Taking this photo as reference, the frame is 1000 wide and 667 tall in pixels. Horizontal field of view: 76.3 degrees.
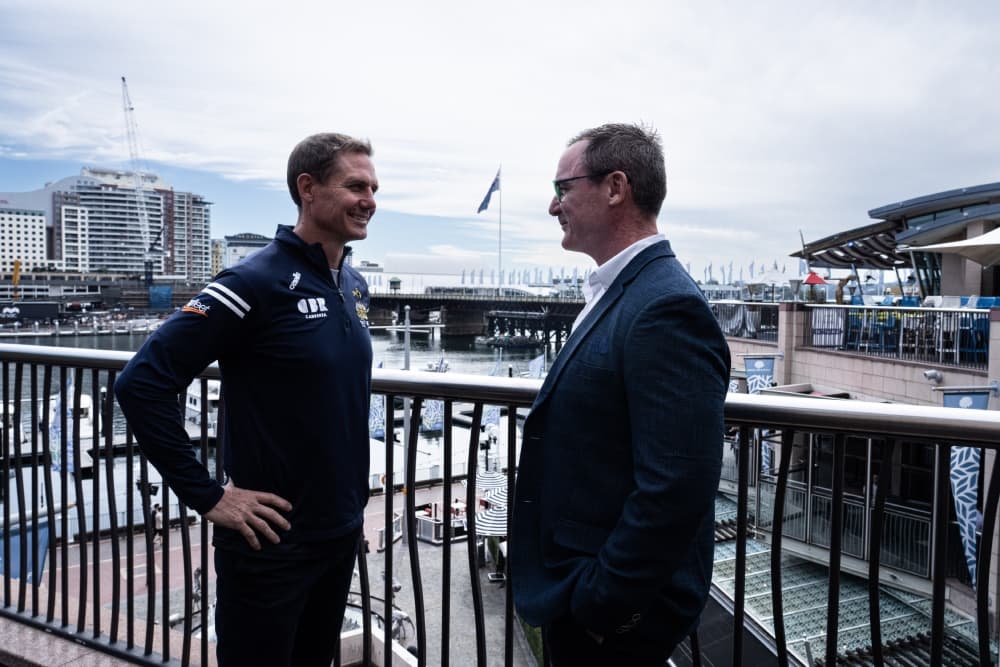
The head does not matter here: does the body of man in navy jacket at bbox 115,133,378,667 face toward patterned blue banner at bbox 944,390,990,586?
no

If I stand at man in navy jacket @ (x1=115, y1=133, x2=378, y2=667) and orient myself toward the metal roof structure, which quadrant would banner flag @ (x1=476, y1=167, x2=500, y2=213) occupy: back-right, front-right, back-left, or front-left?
front-left

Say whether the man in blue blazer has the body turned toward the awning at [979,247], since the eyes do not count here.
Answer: no

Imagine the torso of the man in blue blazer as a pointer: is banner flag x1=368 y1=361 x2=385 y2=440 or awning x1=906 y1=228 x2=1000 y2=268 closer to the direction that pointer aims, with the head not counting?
the banner flag

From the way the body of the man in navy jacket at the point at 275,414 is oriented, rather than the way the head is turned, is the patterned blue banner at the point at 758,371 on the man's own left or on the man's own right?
on the man's own left

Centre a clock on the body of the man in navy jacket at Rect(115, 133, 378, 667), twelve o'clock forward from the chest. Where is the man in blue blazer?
The man in blue blazer is roughly at 12 o'clock from the man in navy jacket.

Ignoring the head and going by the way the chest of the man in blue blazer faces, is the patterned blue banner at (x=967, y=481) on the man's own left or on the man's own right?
on the man's own right

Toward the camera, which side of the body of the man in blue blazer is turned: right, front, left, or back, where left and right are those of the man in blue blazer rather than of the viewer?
left

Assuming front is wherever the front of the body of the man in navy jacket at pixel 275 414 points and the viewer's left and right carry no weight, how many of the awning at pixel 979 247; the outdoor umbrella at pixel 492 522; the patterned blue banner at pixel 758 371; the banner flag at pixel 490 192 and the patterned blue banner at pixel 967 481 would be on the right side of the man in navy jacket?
0

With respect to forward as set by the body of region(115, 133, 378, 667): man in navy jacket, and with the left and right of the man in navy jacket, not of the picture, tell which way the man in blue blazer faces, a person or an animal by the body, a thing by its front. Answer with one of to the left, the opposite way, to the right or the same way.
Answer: the opposite way

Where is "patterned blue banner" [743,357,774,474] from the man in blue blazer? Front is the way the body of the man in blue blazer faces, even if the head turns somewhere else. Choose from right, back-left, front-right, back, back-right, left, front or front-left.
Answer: right

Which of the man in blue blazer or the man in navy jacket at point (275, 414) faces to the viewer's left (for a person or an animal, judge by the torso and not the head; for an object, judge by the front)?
the man in blue blazer

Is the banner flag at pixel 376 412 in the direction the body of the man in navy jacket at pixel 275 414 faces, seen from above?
no

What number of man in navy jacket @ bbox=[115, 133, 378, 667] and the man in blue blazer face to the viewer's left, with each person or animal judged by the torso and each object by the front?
1

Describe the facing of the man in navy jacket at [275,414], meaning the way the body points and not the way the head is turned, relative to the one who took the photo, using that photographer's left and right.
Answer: facing the viewer and to the right of the viewer

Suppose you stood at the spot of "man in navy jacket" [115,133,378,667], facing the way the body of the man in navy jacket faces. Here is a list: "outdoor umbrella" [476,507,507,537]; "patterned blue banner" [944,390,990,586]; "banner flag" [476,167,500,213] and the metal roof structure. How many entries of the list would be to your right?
0

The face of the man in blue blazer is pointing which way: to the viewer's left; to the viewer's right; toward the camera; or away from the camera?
to the viewer's left
